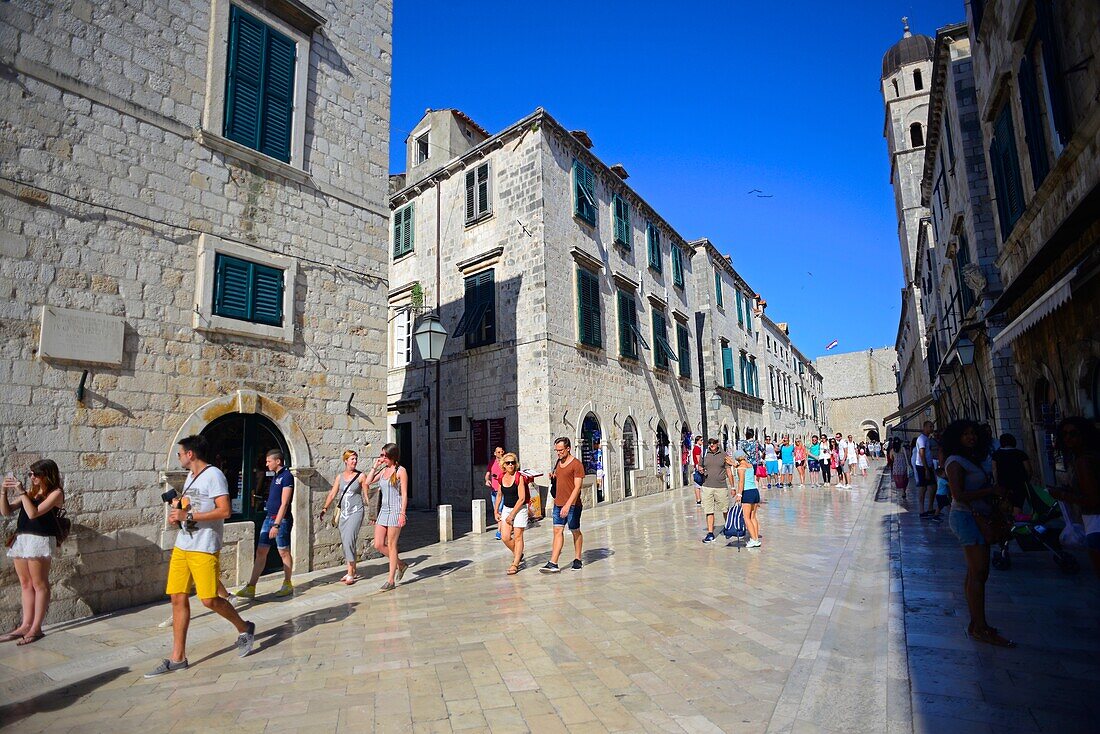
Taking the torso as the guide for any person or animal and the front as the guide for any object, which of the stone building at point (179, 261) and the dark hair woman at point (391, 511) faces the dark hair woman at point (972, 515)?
the stone building

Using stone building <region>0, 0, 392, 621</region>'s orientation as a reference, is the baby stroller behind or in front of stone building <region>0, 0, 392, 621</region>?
in front

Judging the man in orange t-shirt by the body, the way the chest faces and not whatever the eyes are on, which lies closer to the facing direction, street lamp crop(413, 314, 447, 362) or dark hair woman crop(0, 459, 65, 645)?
the dark hair woman

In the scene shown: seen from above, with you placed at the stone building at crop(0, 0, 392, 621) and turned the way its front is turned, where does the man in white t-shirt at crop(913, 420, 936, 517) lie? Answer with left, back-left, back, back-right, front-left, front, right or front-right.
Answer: front-left

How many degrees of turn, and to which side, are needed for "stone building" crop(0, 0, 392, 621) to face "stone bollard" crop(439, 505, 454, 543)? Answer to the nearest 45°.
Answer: approximately 90° to its left

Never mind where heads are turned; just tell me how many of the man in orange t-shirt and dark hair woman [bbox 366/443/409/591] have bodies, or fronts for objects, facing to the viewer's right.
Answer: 0

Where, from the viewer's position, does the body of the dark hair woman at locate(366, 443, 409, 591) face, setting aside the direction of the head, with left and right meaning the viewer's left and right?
facing the viewer and to the left of the viewer

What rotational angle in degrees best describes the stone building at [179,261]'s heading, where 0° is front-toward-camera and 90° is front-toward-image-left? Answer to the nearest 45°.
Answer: approximately 315°

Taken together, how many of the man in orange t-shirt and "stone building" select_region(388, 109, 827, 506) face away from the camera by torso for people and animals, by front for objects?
0

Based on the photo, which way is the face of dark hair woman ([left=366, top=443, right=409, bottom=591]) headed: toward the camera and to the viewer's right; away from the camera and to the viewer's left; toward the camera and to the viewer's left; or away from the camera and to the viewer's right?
toward the camera and to the viewer's left

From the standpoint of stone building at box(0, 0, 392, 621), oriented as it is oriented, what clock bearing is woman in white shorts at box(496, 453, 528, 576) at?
The woman in white shorts is roughly at 11 o'clock from the stone building.

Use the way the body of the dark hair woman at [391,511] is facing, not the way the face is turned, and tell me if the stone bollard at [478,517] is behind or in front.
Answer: behind

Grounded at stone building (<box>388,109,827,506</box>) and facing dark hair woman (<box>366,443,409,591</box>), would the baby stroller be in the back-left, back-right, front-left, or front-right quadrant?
front-left

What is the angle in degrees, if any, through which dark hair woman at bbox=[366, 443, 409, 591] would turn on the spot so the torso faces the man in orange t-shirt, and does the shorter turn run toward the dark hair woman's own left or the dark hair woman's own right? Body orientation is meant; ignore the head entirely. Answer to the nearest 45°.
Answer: approximately 135° to the dark hair woman's own left
